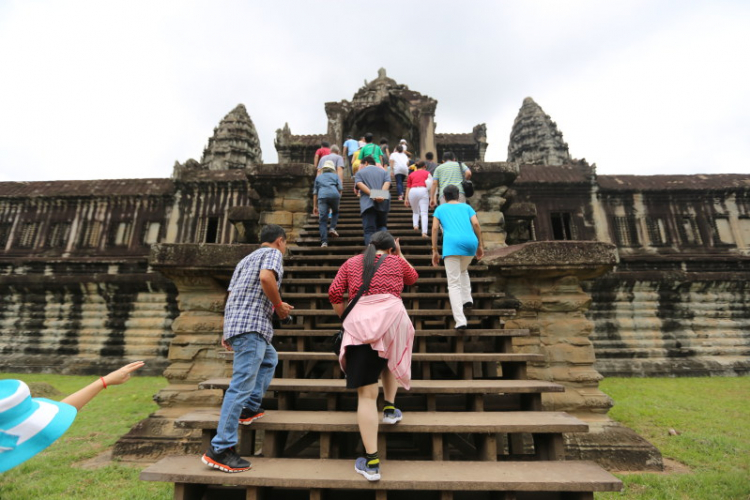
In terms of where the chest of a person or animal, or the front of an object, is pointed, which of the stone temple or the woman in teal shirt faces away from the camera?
the woman in teal shirt

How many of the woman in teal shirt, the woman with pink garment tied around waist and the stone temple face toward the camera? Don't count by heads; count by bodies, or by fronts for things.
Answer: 1

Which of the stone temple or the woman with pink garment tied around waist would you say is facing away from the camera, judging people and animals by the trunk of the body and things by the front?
the woman with pink garment tied around waist

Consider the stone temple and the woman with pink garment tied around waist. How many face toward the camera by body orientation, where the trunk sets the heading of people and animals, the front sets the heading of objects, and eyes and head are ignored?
1

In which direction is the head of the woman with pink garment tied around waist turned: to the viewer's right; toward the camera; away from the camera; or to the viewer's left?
away from the camera

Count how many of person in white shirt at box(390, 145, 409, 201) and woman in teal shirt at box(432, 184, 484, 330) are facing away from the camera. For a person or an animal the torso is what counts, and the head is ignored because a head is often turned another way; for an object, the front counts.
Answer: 2

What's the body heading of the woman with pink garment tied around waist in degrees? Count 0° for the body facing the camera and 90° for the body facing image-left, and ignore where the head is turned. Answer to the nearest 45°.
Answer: approximately 180°

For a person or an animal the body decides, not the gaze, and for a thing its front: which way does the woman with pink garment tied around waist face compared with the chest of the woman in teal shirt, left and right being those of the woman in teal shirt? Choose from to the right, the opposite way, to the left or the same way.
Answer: the same way

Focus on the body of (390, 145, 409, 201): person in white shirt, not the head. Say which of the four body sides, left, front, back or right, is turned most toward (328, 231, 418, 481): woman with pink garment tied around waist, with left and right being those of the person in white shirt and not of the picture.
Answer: back

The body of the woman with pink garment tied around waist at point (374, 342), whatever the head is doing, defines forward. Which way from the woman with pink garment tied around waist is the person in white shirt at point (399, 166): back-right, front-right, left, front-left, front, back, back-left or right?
front

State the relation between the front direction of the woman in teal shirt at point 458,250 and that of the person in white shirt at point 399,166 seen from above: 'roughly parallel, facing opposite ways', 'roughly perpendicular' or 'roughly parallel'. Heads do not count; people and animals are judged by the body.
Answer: roughly parallel

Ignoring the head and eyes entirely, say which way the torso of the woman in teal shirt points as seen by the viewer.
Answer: away from the camera

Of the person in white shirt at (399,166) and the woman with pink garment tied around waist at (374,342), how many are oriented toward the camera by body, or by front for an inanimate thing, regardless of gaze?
0

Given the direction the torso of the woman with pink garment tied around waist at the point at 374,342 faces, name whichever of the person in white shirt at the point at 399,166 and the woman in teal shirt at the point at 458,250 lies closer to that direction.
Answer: the person in white shirt

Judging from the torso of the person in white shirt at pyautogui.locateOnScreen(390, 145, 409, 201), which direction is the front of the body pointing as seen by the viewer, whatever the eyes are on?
away from the camera

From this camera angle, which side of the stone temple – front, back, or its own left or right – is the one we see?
front
